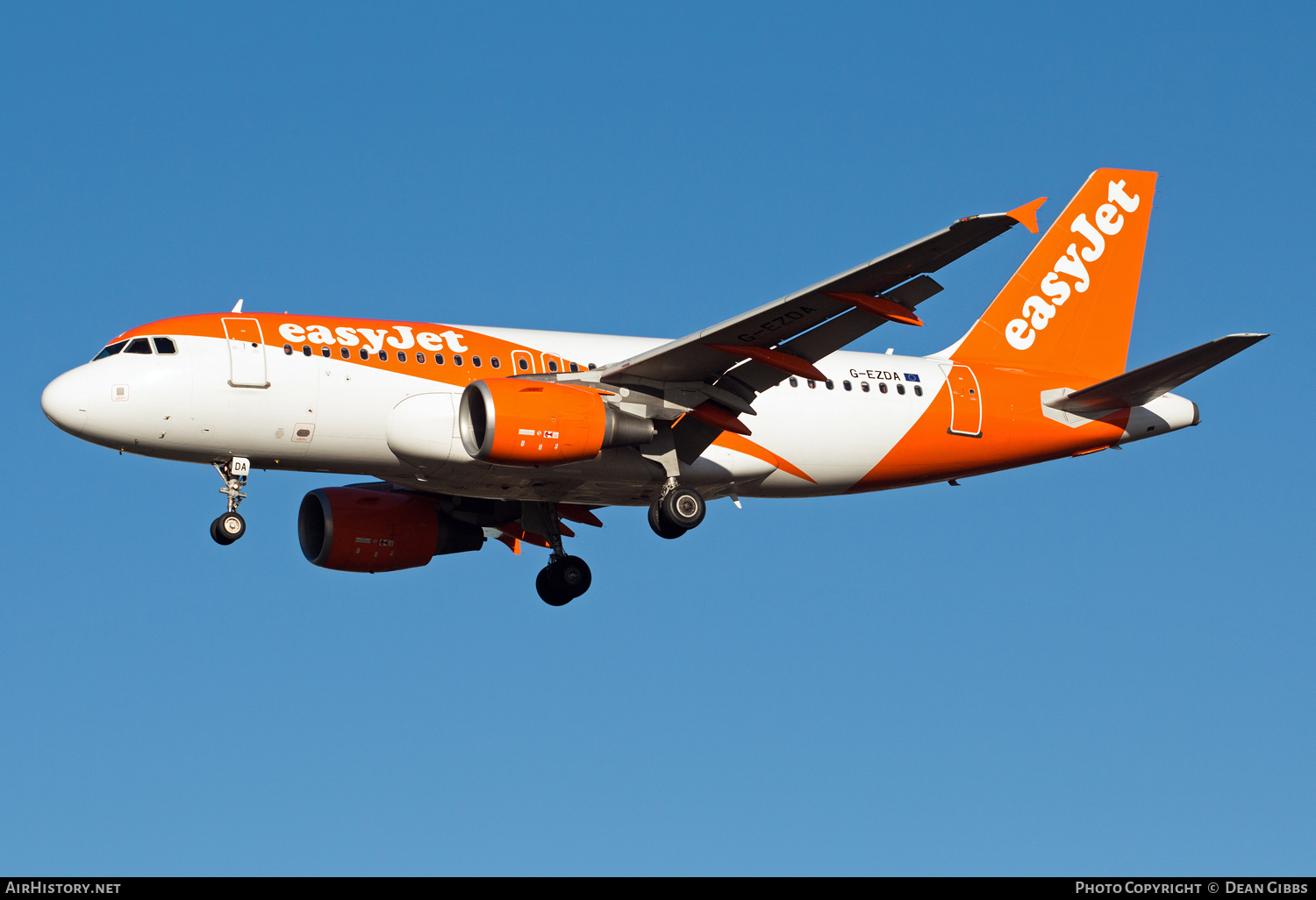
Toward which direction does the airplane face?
to the viewer's left
